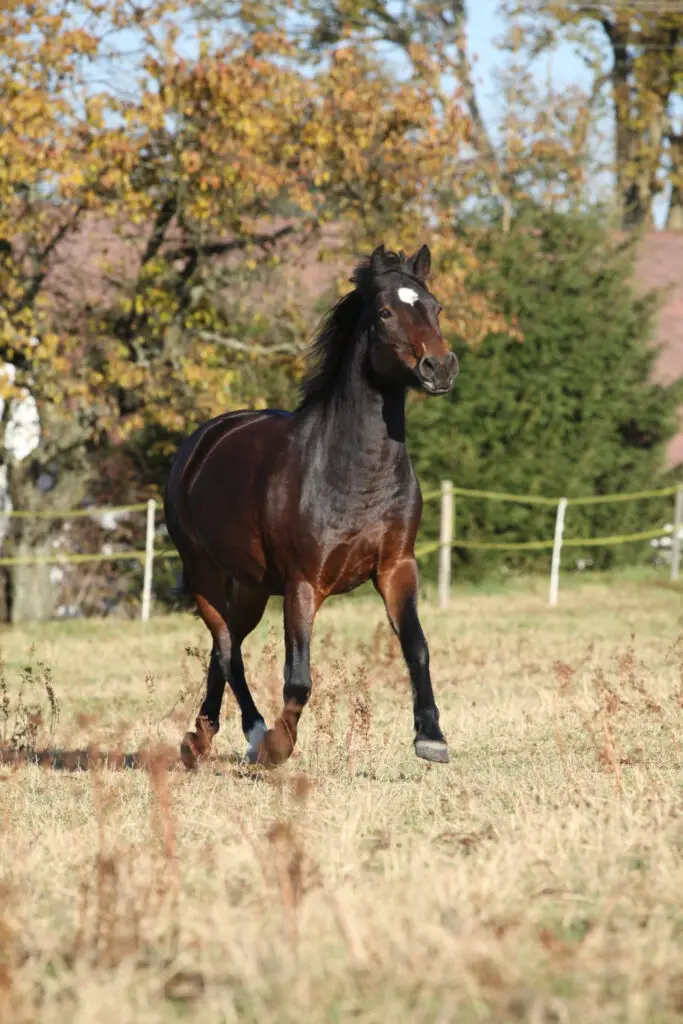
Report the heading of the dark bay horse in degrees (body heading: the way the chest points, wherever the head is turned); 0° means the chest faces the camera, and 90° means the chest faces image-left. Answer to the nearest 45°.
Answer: approximately 315°

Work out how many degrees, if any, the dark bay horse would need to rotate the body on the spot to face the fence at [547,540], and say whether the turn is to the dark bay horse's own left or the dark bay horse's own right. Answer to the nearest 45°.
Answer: approximately 135° to the dark bay horse's own left

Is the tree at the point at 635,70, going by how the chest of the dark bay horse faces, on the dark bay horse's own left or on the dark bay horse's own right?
on the dark bay horse's own left

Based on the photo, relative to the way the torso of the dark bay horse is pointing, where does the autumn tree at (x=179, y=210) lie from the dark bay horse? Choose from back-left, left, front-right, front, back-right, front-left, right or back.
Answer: back-left

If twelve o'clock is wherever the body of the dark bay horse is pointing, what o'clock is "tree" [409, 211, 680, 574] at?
The tree is roughly at 8 o'clock from the dark bay horse.
